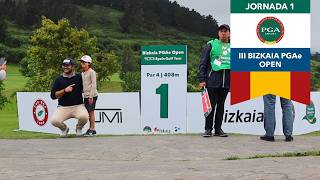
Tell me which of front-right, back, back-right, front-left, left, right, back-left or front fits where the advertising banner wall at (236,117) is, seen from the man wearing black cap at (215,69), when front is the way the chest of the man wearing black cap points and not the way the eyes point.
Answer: back

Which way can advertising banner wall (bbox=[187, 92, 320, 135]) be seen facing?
toward the camera

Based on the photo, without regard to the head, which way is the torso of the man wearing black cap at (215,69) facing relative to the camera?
toward the camera

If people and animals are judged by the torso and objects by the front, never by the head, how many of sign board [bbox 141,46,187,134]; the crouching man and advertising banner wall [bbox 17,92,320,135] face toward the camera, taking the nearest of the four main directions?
3

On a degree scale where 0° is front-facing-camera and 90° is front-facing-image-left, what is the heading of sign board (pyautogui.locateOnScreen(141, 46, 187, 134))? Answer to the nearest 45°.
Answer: approximately 0°
